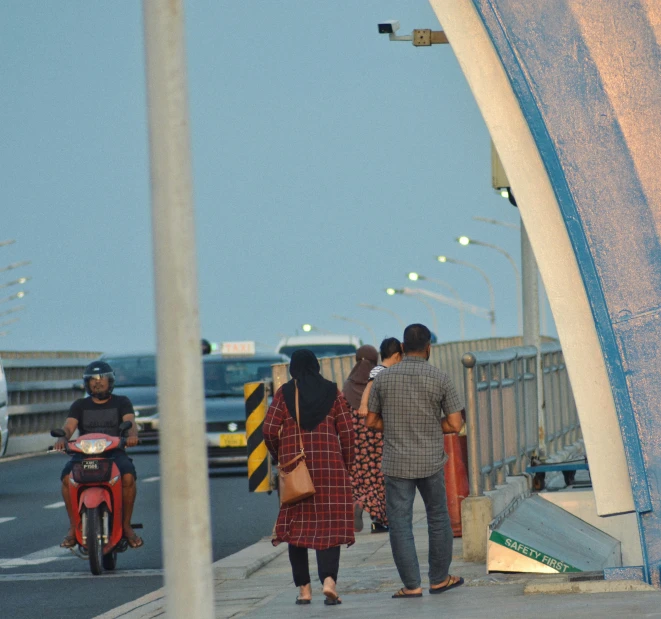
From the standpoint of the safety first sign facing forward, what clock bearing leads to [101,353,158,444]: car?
The car is roughly at 5 o'clock from the safety first sign.

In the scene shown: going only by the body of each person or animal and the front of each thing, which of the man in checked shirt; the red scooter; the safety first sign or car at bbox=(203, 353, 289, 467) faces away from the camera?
the man in checked shirt

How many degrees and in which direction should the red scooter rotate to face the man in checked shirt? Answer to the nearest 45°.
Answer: approximately 45° to its left

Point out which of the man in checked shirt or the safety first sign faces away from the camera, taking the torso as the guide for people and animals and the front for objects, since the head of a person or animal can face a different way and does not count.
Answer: the man in checked shirt

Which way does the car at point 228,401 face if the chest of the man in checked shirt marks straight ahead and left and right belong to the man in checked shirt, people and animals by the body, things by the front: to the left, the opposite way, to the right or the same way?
the opposite way

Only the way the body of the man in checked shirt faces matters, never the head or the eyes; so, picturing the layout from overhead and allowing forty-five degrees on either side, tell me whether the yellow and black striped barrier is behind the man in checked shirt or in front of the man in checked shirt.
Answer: in front

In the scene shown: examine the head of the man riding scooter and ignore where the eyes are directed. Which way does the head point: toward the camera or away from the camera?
toward the camera

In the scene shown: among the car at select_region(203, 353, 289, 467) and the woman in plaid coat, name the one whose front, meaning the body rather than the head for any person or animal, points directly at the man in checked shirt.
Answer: the car

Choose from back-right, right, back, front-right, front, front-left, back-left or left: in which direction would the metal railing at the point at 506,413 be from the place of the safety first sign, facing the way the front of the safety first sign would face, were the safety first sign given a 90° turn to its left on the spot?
left

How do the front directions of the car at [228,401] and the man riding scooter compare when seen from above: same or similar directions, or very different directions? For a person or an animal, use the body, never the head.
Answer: same or similar directions

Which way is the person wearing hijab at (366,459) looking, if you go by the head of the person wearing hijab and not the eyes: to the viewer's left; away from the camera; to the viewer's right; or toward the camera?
away from the camera

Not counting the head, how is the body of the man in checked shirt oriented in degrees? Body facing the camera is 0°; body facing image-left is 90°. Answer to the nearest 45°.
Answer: approximately 180°

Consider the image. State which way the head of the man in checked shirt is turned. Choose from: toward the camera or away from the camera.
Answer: away from the camera

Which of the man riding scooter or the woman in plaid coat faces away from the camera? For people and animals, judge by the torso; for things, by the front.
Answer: the woman in plaid coat

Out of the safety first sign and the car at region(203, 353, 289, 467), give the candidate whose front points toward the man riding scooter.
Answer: the car

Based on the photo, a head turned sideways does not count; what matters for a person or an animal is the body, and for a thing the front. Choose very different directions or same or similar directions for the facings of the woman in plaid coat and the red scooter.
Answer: very different directions

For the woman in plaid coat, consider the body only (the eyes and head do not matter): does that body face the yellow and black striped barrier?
yes

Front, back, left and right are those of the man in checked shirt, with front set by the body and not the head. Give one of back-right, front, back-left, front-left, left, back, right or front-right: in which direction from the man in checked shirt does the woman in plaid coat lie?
left
